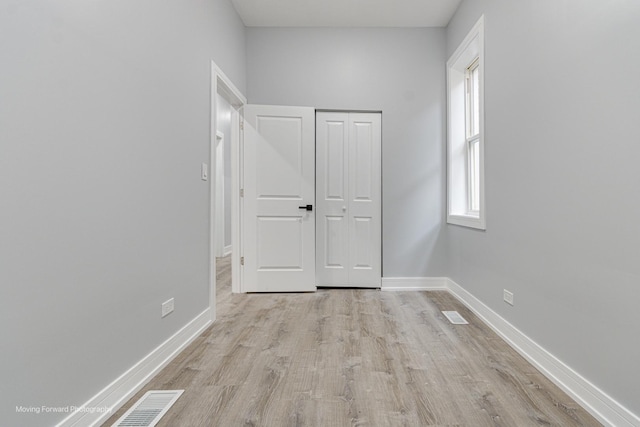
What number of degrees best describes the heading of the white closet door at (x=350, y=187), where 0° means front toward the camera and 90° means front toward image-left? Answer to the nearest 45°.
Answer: approximately 0°
